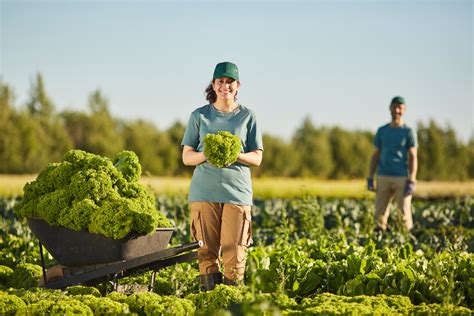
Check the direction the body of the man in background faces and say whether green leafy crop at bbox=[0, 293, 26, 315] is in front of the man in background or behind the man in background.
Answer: in front

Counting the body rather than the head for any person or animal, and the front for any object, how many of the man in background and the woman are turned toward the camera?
2

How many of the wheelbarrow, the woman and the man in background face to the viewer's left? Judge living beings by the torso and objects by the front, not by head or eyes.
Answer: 1

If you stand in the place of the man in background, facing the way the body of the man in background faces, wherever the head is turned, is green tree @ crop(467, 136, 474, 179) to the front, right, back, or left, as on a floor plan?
back

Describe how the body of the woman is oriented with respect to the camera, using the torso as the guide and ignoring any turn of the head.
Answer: toward the camera

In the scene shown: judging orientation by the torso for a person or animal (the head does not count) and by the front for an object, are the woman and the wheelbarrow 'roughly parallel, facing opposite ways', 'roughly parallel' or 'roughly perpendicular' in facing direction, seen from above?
roughly perpendicular

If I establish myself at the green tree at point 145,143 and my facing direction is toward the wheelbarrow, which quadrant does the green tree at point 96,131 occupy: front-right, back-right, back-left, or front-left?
back-right

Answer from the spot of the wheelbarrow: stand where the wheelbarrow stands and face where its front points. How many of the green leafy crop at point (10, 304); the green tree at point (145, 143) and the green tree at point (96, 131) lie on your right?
2

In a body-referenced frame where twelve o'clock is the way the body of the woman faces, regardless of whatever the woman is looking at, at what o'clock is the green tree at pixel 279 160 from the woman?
The green tree is roughly at 6 o'clock from the woman.

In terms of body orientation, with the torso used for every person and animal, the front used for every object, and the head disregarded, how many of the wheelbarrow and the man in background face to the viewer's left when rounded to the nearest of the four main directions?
1

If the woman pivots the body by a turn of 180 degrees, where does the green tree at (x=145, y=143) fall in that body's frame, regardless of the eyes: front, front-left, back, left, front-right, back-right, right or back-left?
front

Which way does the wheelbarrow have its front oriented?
to the viewer's left

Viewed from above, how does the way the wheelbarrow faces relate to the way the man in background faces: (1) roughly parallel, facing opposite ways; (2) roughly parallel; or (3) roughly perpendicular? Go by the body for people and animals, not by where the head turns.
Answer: roughly perpendicular

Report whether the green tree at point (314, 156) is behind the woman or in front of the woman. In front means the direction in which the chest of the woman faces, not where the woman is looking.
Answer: behind
